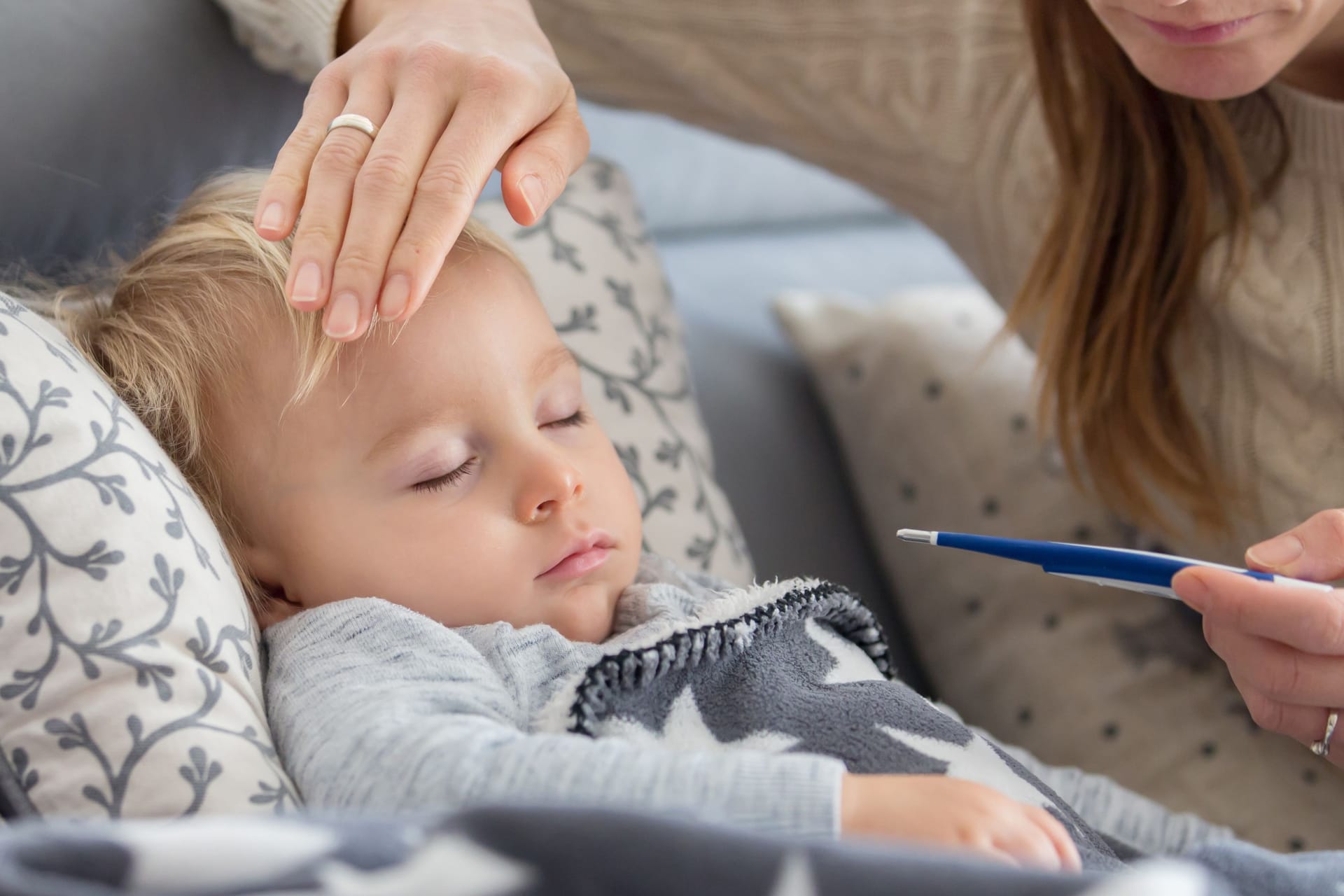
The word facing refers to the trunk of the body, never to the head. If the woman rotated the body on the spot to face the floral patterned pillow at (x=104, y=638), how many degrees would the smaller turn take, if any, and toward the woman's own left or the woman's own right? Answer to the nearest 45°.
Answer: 0° — they already face it

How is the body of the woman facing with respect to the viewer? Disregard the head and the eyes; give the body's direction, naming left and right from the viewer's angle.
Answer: facing the viewer and to the left of the viewer
